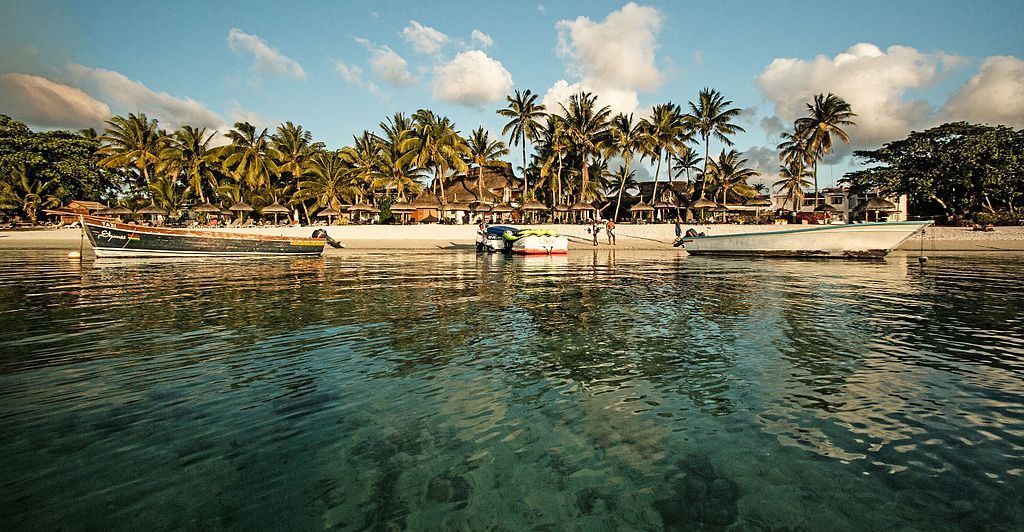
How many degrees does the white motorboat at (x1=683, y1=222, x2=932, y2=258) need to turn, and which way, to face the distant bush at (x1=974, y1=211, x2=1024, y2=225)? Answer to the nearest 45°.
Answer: approximately 45° to its left

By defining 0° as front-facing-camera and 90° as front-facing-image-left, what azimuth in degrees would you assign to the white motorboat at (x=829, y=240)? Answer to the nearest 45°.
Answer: approximately 270°
